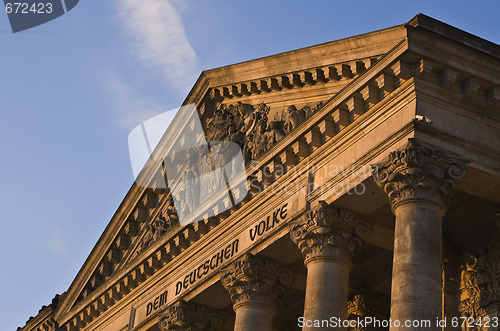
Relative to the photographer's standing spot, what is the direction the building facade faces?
facing the viewer and to the left of the viewer
